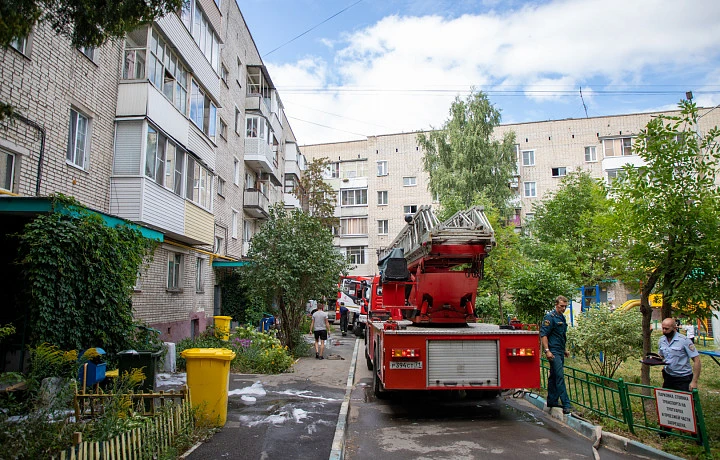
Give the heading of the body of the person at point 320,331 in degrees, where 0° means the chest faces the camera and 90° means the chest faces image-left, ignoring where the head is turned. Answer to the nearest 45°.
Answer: approximately 180°

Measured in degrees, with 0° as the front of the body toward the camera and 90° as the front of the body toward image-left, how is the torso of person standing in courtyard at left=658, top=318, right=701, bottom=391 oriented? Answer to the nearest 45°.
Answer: approximately 45°

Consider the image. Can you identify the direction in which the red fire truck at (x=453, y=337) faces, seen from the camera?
facing away from the viewer

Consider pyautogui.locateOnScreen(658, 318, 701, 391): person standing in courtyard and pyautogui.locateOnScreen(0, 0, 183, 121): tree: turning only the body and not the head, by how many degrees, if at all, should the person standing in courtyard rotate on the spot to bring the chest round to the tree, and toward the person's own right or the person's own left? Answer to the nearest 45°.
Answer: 0° — they already face it

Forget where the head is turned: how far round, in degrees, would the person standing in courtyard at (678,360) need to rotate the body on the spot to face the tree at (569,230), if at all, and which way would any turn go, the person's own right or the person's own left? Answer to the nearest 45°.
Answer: approximately 135° to the person's own right

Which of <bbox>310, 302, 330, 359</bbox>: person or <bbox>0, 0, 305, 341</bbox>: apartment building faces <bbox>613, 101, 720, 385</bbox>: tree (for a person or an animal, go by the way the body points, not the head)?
the apartment building

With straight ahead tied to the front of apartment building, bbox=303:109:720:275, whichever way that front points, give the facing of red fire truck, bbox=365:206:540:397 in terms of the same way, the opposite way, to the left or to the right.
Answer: the opposite way

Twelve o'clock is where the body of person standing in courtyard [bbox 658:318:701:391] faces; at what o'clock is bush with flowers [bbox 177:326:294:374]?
The bush with flowers is roughly at 2 o'clock from the person standing in courtyard.

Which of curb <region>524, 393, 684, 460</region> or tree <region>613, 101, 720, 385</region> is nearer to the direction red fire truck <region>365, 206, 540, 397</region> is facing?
the tree

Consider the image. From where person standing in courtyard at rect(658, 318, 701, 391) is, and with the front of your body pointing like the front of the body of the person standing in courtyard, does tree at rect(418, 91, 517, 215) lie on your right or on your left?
on your right

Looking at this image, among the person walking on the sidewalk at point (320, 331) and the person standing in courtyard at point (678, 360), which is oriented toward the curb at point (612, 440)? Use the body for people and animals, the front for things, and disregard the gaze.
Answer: the person standing in courtyard at point (678, 360)

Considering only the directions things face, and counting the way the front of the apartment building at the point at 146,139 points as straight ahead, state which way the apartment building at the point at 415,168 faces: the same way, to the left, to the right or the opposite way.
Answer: to the right

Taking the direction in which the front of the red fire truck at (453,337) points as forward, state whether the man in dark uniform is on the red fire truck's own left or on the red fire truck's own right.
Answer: on the red fire truck's own right

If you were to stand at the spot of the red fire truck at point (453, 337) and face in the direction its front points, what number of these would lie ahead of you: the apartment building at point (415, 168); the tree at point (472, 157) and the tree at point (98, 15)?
2

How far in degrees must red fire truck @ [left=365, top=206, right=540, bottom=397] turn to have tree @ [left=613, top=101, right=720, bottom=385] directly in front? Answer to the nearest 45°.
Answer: approximately 90° to its right

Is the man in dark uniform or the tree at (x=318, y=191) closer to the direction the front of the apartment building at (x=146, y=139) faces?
the man in dark uniform
